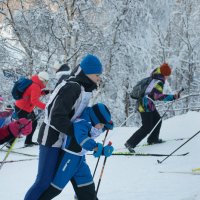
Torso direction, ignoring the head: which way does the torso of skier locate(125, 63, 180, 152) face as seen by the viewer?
to the viewer's right

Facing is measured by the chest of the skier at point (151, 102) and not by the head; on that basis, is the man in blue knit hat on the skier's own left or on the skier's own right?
on the skier's own right
